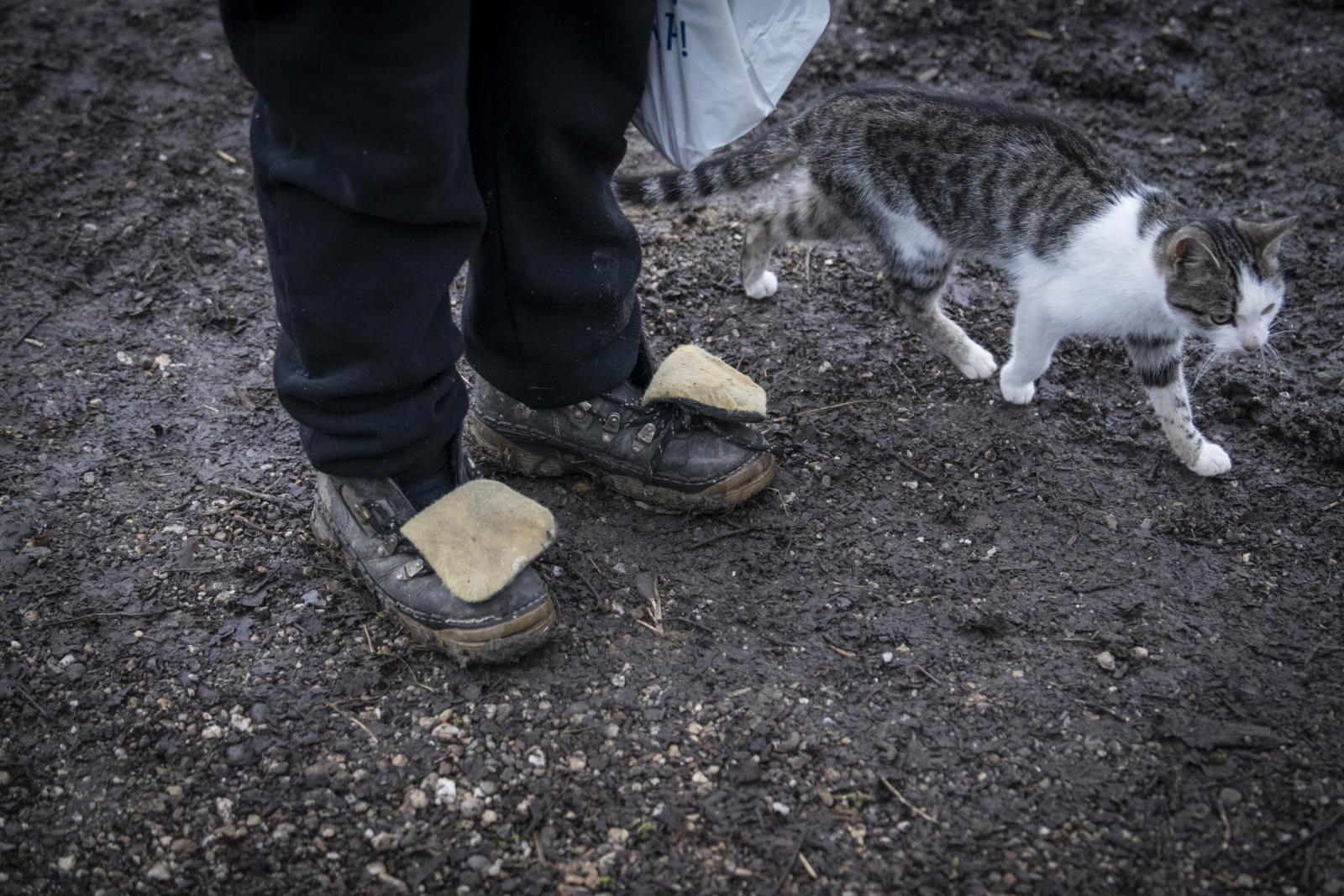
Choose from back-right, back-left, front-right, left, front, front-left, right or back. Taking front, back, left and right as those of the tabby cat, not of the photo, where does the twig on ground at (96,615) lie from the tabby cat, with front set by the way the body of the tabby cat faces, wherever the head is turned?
right

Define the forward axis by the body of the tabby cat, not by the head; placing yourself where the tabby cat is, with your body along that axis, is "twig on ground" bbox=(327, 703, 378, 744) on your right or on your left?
on your right

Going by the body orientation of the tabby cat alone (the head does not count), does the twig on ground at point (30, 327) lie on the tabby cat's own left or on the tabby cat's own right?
on the tabby cat's own right

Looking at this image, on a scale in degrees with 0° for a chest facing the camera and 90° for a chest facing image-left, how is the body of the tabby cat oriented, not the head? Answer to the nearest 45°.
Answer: approximately 315°

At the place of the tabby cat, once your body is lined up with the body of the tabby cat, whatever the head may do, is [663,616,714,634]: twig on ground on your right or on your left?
on your right

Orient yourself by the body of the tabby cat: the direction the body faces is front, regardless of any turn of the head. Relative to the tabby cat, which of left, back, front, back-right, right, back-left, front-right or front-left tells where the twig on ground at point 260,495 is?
right

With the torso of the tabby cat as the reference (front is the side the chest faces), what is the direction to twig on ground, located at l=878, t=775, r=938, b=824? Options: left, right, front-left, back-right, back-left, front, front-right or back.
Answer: front-right

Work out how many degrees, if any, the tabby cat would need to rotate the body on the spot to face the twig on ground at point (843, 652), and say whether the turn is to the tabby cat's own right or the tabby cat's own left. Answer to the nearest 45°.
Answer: approximately 45° to the tabby cat's own right

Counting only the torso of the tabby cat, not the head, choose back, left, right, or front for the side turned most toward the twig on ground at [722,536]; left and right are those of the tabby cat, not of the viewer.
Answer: right

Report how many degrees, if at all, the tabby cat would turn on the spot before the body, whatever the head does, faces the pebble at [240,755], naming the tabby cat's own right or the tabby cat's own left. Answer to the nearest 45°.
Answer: approximately 90° to the tabby cat's own right
